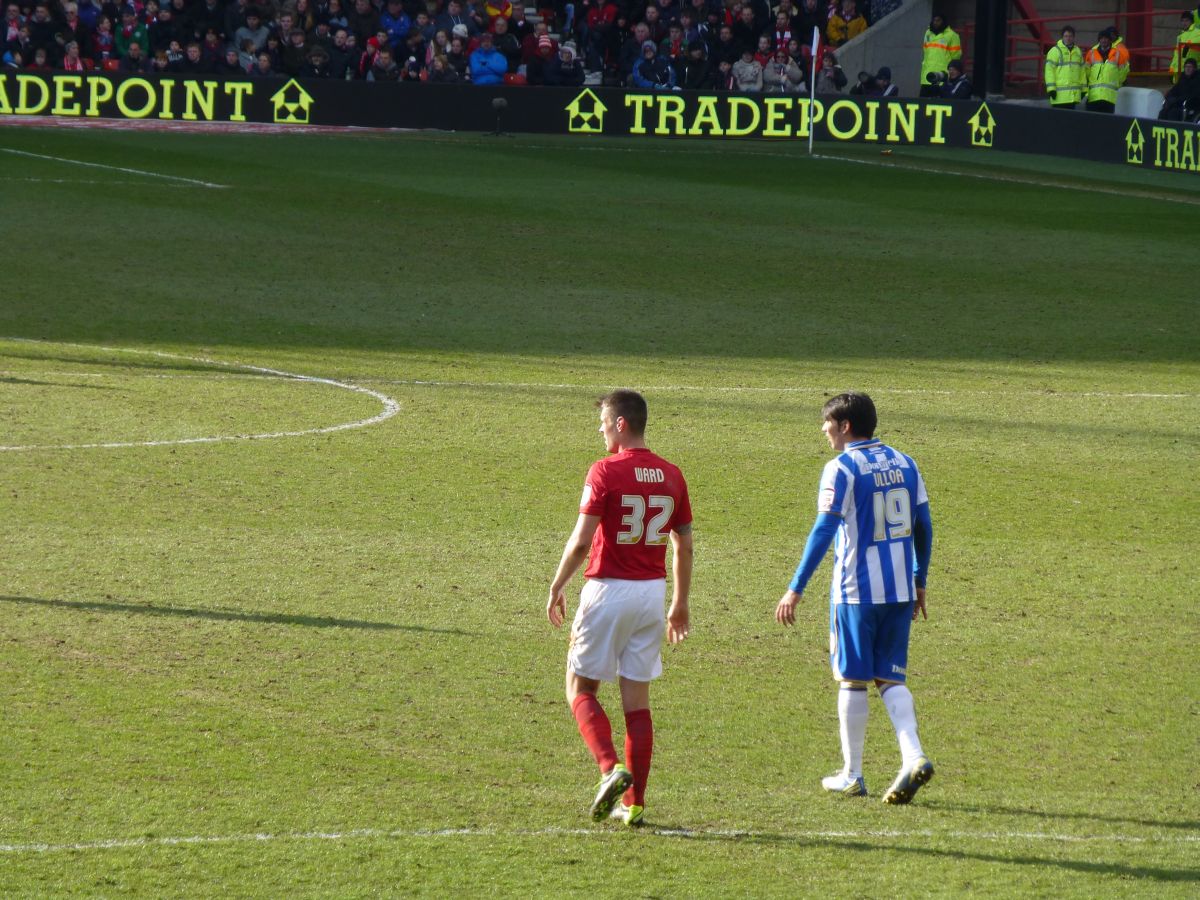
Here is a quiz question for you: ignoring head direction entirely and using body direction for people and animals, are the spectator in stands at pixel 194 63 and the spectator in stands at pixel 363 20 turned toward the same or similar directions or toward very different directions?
same or similar directions

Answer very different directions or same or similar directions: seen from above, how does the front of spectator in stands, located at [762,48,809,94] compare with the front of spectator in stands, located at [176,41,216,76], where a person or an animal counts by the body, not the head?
same or similar directions

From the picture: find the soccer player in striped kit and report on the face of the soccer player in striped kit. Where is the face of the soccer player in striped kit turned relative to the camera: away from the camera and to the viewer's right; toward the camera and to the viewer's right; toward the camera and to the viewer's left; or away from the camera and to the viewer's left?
away from the camera and to the viewer's left

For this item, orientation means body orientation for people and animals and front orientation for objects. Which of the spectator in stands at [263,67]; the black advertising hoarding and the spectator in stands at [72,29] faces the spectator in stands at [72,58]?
the spectator in stands at [72,29]

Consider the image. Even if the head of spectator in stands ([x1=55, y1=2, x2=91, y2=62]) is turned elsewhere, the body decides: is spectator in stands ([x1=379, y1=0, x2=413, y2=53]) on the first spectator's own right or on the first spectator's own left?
on the first spectator's own left

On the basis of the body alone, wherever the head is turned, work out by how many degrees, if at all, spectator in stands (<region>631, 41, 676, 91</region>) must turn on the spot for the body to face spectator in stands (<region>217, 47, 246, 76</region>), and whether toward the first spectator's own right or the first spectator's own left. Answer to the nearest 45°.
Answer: approximately 90° to the first spectator's own right

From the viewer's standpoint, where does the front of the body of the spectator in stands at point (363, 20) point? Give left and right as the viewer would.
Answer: facing the viewer

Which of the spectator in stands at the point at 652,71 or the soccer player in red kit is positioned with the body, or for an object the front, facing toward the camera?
the spectator in stands

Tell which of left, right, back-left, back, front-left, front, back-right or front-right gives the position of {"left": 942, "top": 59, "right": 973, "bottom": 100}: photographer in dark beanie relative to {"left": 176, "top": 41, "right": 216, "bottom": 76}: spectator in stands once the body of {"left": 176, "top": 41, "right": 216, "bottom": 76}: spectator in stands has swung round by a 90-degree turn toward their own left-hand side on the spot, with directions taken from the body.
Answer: front

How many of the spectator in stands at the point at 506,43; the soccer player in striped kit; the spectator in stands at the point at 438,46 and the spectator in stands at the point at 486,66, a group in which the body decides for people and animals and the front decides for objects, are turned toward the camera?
3

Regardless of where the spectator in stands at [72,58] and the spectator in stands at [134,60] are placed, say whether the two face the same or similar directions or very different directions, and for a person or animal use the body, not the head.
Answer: same or similar directions

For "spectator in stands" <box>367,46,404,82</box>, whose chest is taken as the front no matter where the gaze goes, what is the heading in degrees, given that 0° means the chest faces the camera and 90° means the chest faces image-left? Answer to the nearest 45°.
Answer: approximately 0°

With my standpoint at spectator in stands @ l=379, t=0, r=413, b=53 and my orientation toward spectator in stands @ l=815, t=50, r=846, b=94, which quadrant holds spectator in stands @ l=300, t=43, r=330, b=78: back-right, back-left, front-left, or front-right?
back-right

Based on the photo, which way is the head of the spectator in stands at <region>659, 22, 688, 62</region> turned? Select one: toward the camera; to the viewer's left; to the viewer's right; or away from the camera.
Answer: toward the camera

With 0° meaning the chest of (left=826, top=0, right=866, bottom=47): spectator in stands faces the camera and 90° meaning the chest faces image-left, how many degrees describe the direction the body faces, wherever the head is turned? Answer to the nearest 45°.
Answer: approximately 0°

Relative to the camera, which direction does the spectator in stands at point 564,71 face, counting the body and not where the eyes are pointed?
toward the camera

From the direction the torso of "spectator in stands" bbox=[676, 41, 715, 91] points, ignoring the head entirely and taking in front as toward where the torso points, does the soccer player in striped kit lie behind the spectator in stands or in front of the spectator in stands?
in front
